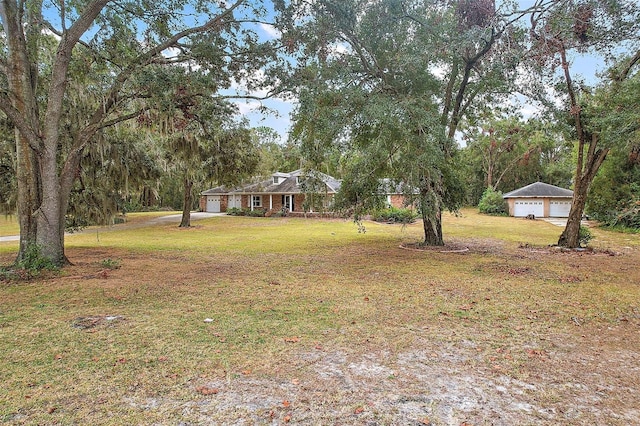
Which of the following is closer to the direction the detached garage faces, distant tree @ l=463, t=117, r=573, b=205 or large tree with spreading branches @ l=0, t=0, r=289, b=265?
the large tree with spreading branches

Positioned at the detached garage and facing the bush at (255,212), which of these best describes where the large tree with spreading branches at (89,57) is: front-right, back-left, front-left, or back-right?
front-left

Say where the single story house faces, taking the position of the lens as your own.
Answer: facing the viewer

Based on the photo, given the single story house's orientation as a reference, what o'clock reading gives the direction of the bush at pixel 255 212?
The bush is roughly at 1 o'clock from the single story house.

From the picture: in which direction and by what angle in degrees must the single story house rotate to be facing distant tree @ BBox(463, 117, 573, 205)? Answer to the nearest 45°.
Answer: approximately 90° to its left

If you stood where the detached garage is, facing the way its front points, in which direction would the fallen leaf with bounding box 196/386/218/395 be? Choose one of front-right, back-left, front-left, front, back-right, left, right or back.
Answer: front

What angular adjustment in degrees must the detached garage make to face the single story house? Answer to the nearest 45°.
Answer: approximately 90° to its right

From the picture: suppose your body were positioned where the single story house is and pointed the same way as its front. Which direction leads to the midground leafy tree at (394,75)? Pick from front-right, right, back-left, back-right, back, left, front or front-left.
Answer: front

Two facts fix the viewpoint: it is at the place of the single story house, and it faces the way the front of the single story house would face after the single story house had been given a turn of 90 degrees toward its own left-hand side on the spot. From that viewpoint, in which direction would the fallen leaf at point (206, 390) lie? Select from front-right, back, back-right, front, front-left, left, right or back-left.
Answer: right

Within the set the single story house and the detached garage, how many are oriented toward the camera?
2

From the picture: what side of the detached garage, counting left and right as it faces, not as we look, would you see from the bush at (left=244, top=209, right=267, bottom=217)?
right

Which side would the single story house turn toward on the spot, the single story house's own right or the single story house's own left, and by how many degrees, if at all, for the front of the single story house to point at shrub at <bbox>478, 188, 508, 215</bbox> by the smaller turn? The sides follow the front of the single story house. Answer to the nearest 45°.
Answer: approximately 90° to the single story house's own left

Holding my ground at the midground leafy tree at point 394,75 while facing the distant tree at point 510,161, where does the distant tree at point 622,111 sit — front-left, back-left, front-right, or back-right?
front-right

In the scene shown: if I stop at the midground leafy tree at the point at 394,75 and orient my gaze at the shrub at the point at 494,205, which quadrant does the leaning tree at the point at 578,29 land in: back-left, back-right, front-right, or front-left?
front-right

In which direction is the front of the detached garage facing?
toward the camera

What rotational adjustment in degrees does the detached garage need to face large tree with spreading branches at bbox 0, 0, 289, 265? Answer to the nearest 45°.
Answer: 0° — it already faces it
